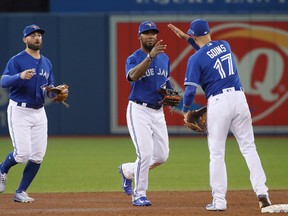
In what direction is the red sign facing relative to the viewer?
toward the camera

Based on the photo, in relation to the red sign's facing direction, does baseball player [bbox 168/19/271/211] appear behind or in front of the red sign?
in front

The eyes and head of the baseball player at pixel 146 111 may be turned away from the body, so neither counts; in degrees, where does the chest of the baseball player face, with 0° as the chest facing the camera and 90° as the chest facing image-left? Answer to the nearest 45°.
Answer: approximately 315°

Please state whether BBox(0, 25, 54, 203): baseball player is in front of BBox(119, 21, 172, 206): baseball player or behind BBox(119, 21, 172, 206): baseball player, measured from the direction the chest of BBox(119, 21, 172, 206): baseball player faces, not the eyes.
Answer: behind

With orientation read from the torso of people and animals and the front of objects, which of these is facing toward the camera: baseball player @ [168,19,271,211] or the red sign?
the red sign

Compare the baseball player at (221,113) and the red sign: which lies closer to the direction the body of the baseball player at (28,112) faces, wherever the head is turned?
the baseball player

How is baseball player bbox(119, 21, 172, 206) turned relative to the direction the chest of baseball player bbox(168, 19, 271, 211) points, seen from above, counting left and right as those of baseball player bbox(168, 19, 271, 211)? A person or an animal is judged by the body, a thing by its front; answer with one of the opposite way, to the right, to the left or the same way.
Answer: the opposite way

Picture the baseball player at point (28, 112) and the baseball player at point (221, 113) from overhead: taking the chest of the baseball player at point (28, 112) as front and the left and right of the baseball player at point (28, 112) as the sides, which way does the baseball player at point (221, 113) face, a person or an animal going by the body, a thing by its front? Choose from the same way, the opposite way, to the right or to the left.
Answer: the opposite way

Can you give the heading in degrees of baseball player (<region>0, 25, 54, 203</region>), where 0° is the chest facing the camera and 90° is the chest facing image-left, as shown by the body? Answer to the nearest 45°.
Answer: approximately 315°

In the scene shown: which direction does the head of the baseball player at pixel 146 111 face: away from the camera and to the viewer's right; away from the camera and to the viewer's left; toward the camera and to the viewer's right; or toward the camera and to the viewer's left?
toward the camera and to the viewer's right

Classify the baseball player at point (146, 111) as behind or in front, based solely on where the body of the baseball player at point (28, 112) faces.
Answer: in front

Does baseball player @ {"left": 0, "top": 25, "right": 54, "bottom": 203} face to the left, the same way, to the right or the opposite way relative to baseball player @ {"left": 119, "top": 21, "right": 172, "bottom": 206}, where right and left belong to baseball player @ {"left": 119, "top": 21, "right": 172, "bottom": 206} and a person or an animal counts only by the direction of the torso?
the same way

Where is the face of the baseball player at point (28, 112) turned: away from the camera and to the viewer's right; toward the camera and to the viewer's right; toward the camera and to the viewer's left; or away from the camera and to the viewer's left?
toward the camera and to the viewer's right
